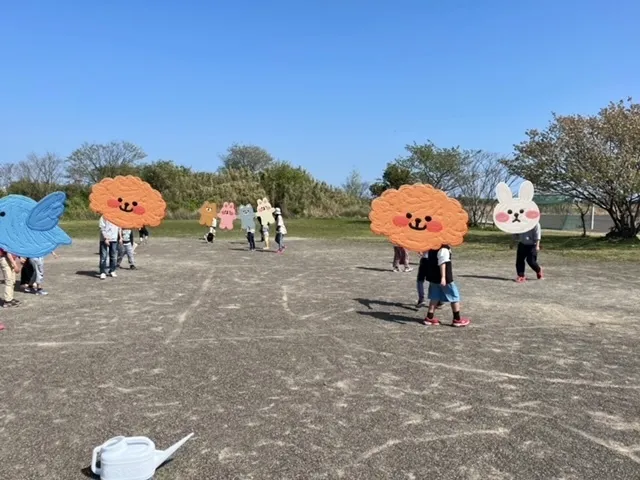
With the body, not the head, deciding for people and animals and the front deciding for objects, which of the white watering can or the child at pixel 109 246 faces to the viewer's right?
the white watering can

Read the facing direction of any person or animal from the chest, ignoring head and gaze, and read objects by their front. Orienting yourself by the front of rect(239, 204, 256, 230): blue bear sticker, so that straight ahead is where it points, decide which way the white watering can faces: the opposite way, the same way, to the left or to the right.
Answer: to the left

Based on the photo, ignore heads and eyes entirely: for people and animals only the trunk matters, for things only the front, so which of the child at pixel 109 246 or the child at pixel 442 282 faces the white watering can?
the child at pixel 109 246
